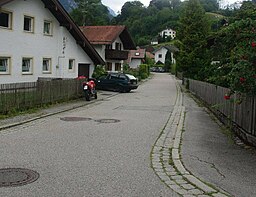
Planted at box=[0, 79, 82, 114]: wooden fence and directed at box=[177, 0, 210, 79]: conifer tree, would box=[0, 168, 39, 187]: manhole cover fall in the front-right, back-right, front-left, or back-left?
back-right

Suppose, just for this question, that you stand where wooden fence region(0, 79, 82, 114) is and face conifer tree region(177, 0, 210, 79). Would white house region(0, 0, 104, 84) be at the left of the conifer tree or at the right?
left
